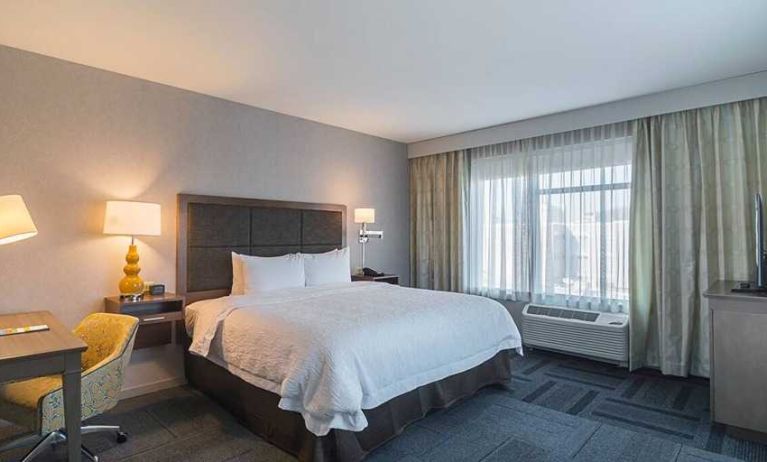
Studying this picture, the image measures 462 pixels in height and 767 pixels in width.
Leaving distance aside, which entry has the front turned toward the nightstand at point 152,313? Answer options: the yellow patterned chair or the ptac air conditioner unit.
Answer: the ptac air conditioner unit

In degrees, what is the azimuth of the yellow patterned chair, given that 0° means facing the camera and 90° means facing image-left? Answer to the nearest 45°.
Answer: approximately 45°

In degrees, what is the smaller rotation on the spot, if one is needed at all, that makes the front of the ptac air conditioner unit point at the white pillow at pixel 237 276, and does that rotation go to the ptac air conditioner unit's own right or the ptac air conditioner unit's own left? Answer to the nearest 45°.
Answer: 0° — it already faces it

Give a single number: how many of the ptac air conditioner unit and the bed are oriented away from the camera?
0

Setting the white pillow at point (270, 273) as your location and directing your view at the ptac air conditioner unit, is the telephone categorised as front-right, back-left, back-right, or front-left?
front-left

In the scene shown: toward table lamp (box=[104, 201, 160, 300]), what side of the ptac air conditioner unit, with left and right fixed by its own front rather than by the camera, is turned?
front

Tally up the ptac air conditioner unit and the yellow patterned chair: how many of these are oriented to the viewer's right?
0

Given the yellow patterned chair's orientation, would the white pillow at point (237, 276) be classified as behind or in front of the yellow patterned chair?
behind
